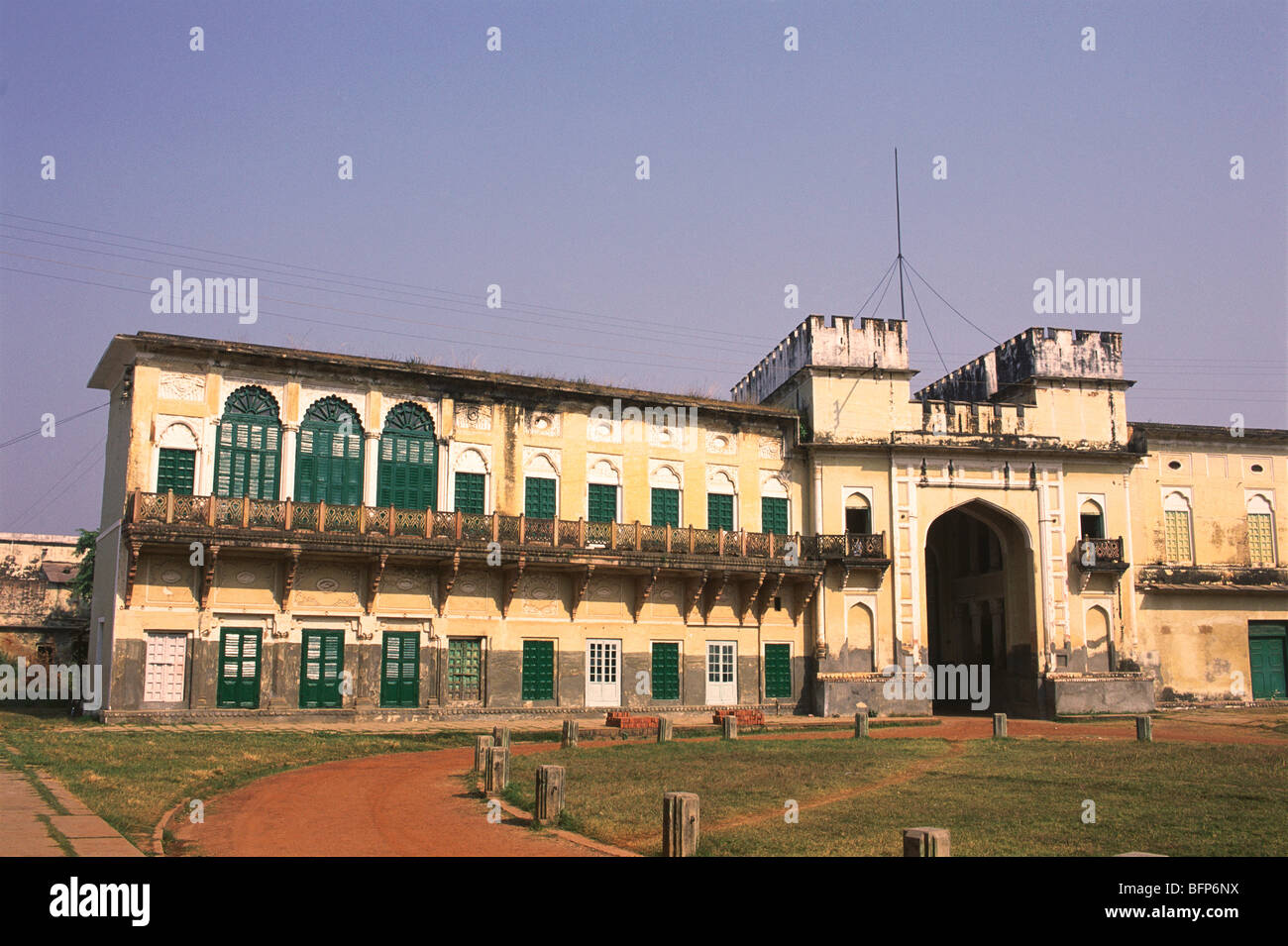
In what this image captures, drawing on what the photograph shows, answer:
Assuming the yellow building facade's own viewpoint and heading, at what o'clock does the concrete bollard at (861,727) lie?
The concrete bollard is roughly at 11 o'clock from the yellow building facade.

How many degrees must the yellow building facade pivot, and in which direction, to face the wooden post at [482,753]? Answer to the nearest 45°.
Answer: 0° — it already faces it

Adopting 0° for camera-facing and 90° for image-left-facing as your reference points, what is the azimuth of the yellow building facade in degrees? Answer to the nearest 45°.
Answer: approximately 0°

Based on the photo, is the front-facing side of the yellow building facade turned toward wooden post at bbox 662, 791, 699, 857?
yes

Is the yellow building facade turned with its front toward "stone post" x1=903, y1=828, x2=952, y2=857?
yes

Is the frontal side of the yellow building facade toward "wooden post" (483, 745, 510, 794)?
yes

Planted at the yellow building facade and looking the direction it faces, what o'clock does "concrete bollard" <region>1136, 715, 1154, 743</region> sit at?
The concrete bollard is roughly at 10 o'clock from the yellow building facade.

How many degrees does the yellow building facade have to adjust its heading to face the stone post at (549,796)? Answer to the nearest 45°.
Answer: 0° — it already faces it
